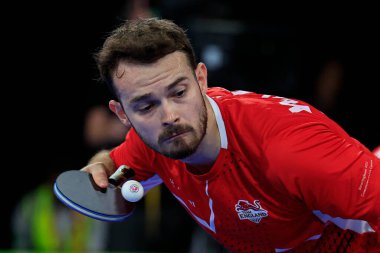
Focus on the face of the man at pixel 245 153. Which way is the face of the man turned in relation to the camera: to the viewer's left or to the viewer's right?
to the viewer's left

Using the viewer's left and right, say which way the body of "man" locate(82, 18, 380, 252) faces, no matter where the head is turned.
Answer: facing the viewer and to the left of the viewer

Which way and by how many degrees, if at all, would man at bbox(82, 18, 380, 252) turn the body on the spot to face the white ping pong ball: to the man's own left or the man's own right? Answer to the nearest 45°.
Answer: approximately 45° to the man's own right
